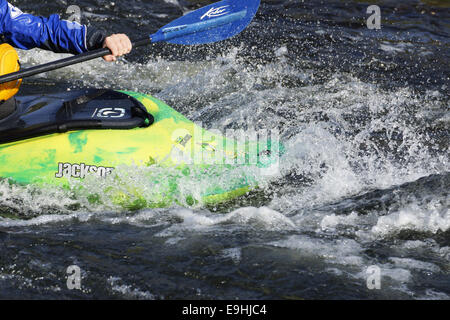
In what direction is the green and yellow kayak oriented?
to the viewer's right
